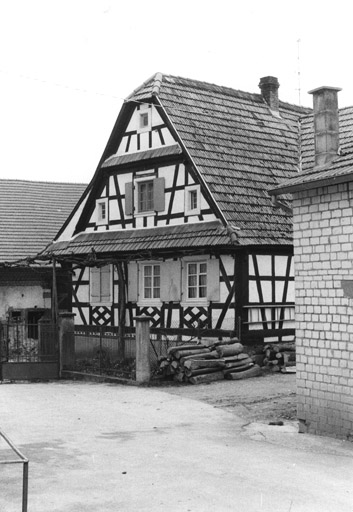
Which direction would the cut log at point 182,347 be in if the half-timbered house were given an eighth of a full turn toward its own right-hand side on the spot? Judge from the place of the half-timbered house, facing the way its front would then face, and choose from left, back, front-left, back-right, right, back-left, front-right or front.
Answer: left

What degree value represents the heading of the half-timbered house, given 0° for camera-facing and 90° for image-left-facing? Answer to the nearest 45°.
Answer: approximately 45°

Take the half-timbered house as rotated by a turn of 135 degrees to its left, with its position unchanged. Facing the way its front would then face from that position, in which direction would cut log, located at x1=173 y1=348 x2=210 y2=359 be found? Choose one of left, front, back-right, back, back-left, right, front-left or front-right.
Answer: right

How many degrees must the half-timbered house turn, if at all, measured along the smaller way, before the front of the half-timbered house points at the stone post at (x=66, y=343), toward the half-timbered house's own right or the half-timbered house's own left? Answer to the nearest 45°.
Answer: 0° — it already faces it

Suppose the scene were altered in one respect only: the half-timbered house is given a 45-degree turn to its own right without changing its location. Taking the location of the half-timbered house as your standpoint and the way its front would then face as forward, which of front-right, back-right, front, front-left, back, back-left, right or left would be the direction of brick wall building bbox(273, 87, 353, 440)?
left
